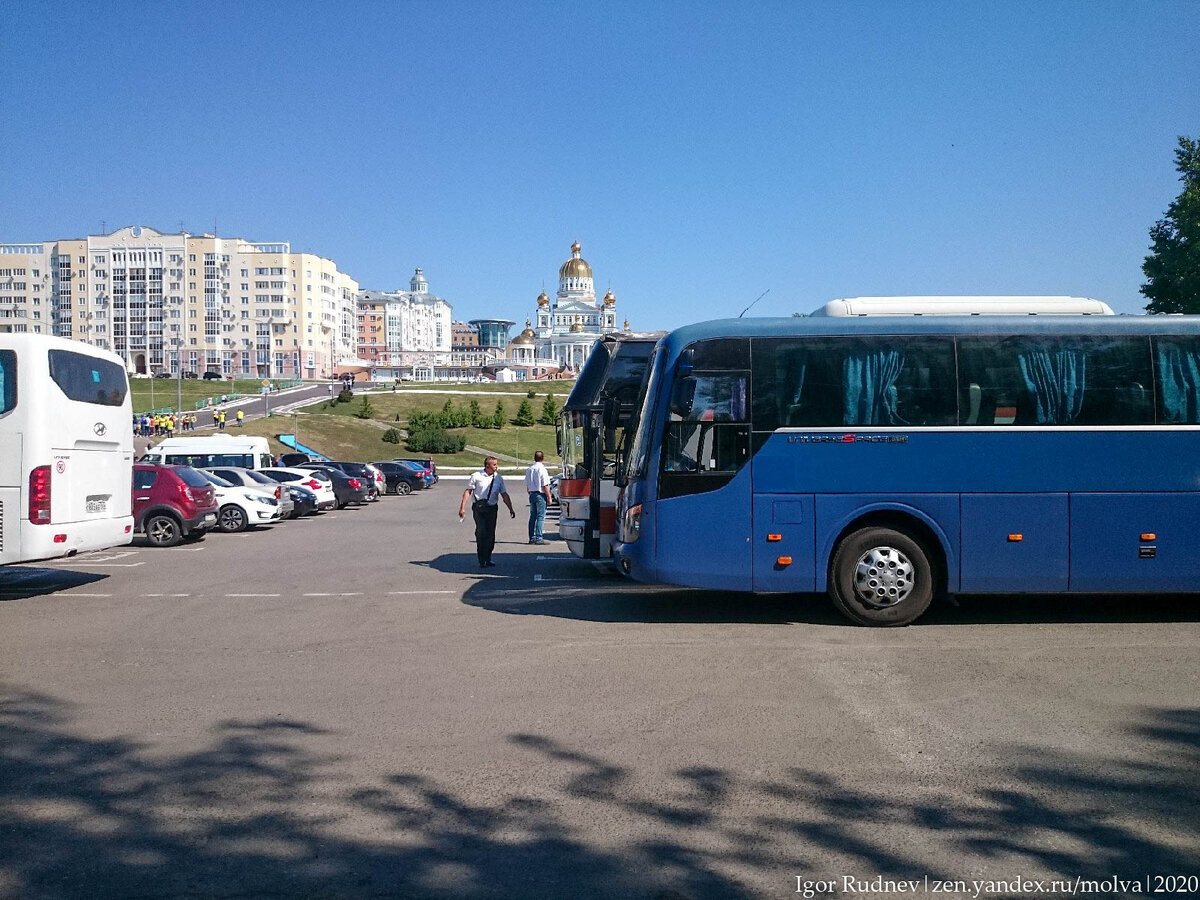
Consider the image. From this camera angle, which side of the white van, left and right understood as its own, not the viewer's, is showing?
left

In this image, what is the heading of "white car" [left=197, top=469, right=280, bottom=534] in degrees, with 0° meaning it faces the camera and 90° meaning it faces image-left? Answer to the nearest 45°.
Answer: approximately 315°

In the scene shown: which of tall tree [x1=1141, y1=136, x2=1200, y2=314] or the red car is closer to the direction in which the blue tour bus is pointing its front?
the red car

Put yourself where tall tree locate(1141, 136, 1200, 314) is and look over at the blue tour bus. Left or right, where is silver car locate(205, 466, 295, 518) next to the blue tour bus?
right

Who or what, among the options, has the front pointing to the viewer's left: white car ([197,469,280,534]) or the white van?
the white van

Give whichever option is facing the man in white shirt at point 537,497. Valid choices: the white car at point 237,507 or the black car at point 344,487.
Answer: the white car
